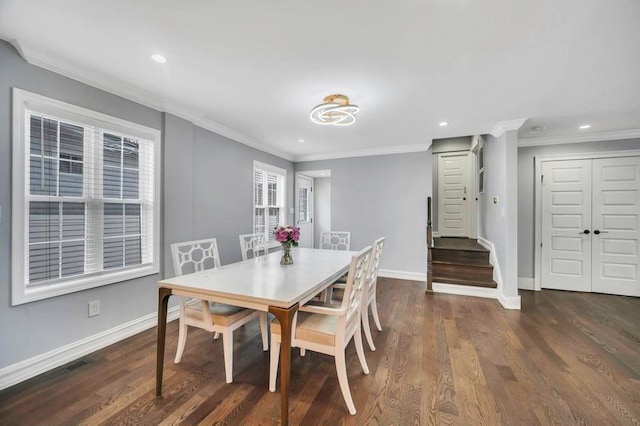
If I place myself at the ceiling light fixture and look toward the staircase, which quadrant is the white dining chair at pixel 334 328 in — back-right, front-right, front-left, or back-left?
back-right

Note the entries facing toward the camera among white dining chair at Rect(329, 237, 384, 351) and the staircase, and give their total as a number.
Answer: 1

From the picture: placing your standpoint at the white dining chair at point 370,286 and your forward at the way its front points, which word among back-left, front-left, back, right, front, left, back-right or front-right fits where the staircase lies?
back-right

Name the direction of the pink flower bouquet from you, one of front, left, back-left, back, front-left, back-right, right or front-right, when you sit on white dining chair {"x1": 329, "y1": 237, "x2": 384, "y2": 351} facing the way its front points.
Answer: front

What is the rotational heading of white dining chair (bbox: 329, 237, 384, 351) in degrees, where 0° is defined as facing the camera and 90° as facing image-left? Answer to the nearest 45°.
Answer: approximately 90°

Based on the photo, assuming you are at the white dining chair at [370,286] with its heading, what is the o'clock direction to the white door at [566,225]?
The white door is roughly at 5 o'clock from the white dining chair.

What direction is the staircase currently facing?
toward the camera

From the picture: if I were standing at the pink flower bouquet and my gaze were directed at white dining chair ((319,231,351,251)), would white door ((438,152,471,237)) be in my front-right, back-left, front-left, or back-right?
front-right

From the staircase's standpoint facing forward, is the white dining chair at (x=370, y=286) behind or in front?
in front

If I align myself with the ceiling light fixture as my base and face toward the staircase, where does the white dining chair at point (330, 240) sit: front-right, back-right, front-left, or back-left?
front-left

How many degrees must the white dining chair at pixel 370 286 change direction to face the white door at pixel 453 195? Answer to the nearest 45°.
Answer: approximately 135° to its right

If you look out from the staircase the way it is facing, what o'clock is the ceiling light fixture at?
The ceiling light fixture is roughly at 1 o'clock from the staircase.

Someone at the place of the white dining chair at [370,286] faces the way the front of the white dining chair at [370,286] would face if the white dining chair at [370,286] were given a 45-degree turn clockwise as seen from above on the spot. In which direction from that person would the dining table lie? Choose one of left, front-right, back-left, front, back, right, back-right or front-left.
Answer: left

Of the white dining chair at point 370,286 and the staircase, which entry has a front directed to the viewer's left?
the white dining chair
